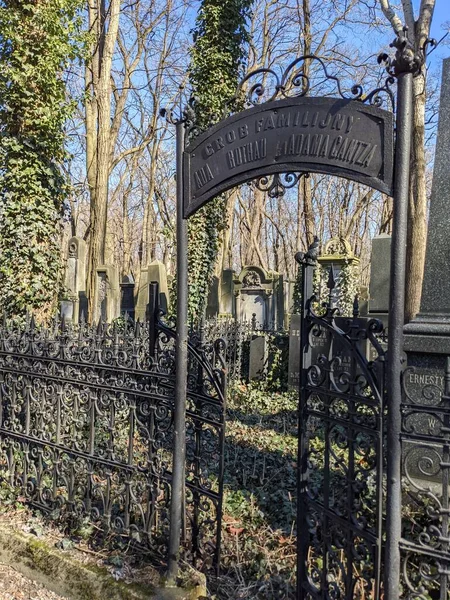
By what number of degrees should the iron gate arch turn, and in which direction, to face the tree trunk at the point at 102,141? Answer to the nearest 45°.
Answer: approximately 90° to its right

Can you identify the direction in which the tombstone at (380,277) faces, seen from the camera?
facing the viewer

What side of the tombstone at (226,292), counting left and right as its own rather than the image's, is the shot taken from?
front

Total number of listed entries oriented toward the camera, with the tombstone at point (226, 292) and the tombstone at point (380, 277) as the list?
2

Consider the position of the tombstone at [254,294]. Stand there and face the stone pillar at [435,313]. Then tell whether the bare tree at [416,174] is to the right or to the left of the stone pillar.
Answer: left

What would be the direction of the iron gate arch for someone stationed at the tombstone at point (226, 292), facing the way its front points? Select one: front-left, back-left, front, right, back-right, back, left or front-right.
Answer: front

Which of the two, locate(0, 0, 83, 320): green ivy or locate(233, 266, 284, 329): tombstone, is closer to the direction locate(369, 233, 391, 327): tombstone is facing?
the green ivy

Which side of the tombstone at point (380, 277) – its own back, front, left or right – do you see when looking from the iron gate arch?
front

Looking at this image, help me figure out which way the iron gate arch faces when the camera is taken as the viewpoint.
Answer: facing the viewer and to the left of the viewer

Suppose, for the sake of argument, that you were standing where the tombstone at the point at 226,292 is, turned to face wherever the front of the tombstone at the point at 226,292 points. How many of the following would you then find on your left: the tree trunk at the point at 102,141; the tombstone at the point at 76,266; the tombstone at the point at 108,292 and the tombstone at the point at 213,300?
0

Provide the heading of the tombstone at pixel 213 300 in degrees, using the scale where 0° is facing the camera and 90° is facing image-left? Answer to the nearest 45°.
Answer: approximately 45°

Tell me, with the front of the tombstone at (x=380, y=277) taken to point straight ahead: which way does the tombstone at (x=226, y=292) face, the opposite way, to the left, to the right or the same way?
the same way

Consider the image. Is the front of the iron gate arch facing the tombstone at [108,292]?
no

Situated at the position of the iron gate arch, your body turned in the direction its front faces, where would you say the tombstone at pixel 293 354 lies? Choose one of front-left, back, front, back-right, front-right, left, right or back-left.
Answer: back-right

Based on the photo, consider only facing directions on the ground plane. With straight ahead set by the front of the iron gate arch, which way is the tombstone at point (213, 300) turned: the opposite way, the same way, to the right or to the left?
the same way
